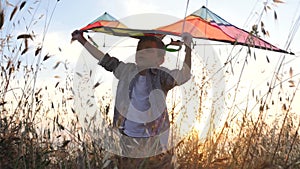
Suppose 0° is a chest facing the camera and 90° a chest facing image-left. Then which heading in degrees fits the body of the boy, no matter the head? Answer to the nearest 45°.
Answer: approximately 0°
